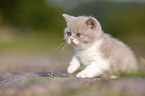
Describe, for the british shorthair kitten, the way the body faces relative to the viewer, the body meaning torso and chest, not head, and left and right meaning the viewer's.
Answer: facing the viewer and to the left of the viewer
